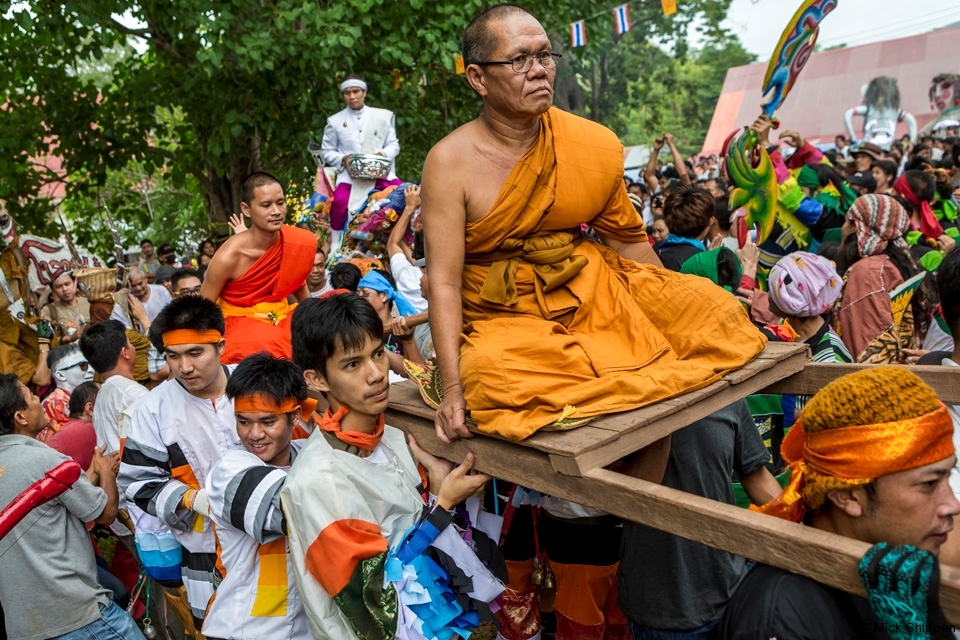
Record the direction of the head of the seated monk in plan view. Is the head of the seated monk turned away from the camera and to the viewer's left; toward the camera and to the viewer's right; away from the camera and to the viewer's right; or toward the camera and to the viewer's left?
toward the camera and to the viewer's right

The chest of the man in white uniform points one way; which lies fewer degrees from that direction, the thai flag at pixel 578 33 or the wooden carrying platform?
the wooden carrying platform

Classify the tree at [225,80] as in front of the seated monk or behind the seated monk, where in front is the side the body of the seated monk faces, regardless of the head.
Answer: behind

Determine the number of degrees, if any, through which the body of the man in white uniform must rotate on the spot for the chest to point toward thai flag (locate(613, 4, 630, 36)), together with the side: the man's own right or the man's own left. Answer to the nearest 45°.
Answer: approximately 135° to the man's own left

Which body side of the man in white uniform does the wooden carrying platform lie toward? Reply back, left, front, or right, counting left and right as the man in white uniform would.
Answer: front

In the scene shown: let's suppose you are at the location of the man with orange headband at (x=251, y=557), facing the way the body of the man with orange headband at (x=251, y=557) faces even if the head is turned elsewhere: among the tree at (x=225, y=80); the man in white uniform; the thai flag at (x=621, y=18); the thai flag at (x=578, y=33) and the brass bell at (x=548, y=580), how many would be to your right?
0

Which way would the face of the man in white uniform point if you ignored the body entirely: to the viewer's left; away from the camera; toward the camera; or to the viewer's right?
toward the camera

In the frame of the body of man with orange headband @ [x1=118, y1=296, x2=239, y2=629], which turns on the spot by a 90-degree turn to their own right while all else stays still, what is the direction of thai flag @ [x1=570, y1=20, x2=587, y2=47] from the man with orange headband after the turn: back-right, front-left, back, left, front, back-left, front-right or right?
back

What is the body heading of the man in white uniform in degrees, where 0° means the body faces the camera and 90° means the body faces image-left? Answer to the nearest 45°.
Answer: approximately 0°
